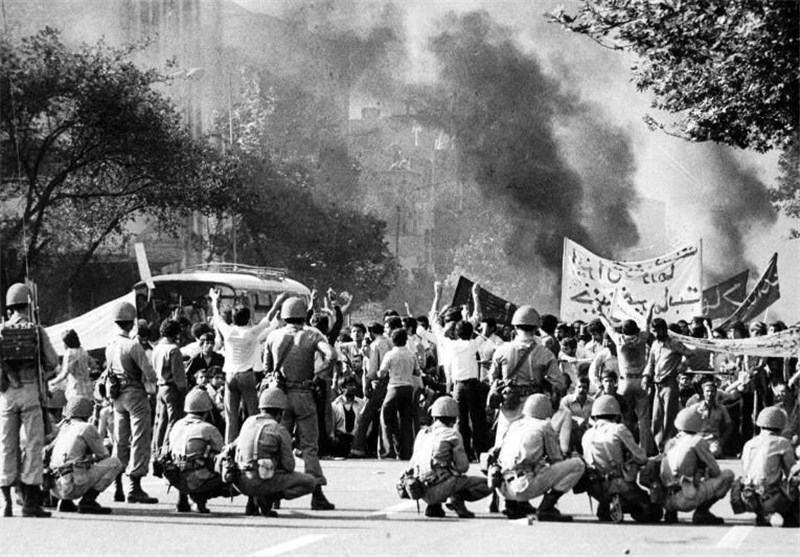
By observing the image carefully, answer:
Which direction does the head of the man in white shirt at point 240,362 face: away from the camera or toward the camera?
away from the camera

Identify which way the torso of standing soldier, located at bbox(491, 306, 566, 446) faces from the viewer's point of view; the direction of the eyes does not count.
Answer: away from the camera

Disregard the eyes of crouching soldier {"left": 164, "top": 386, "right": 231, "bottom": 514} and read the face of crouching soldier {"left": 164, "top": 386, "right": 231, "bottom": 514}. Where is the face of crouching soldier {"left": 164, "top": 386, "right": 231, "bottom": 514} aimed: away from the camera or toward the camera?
away from the camera

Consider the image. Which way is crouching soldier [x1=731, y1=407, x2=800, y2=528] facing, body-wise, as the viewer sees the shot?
away from the camera

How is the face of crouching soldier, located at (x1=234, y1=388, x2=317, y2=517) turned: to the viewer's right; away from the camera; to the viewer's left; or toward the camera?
away from the camera

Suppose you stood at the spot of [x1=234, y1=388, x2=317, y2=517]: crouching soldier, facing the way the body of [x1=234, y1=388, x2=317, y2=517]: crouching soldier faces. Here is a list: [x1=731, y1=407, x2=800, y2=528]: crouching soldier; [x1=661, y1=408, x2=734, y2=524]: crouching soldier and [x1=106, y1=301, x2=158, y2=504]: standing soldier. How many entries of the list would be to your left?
1

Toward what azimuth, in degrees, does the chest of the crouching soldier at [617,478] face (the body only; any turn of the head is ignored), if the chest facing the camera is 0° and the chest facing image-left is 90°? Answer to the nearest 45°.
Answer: approximately 225°

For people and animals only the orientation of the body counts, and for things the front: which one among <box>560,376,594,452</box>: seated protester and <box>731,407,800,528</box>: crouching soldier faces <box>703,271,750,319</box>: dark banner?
the crouching soldier

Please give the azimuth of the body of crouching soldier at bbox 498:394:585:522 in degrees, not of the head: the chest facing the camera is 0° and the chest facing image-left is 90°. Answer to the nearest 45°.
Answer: approximately 225°

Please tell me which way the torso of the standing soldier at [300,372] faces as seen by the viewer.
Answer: away from the camera
